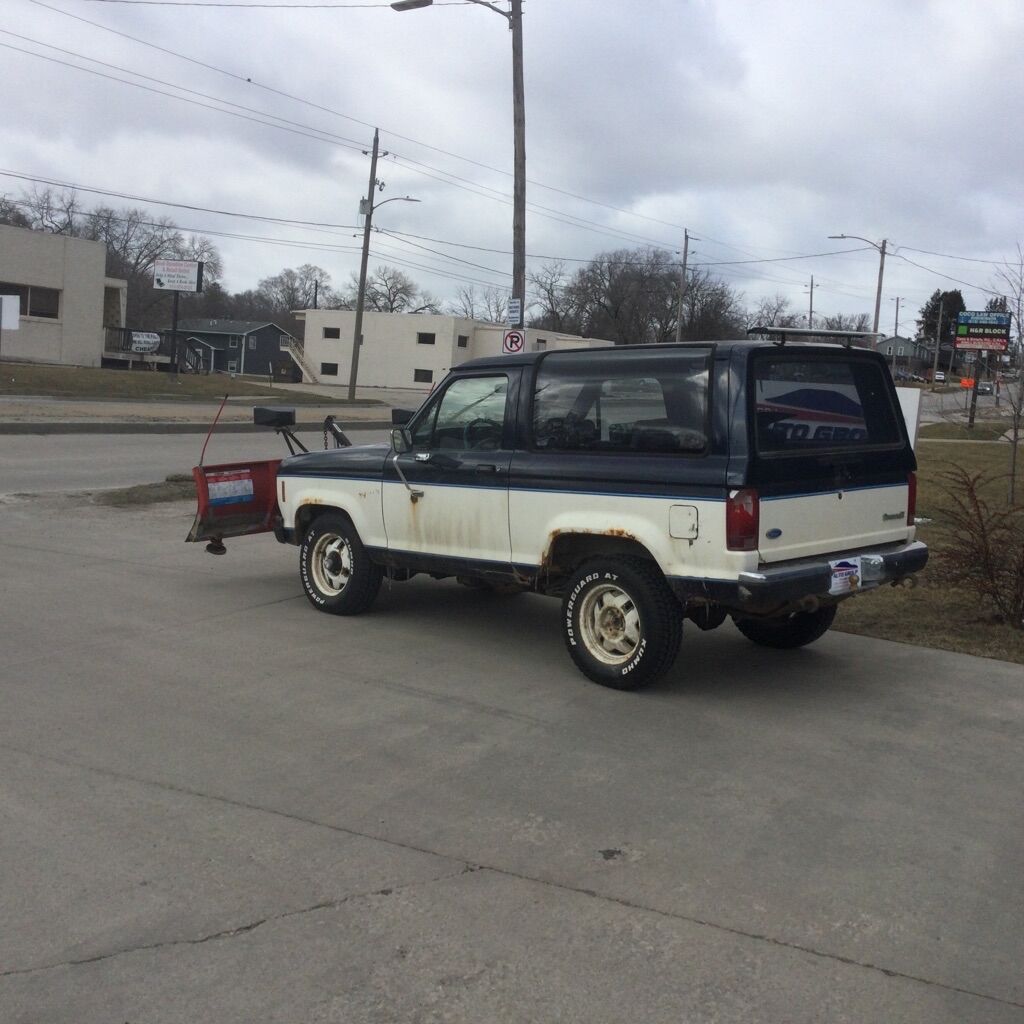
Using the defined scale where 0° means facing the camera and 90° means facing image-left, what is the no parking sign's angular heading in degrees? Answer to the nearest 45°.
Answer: approximately 0°

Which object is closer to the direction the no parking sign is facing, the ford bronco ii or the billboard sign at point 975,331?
the ford bronco ii

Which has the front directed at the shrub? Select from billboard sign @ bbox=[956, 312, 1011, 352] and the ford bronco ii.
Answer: the billboard sign

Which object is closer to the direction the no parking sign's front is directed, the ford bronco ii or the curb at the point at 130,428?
the ford bronco ii

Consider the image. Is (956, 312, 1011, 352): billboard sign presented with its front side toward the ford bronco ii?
yes

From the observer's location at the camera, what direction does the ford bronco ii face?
facing away from the viewer and to the left of the viewer

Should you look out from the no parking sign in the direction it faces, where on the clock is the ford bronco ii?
The ford bronco ii is roughly at 12 o'clock from the no parking sign.
